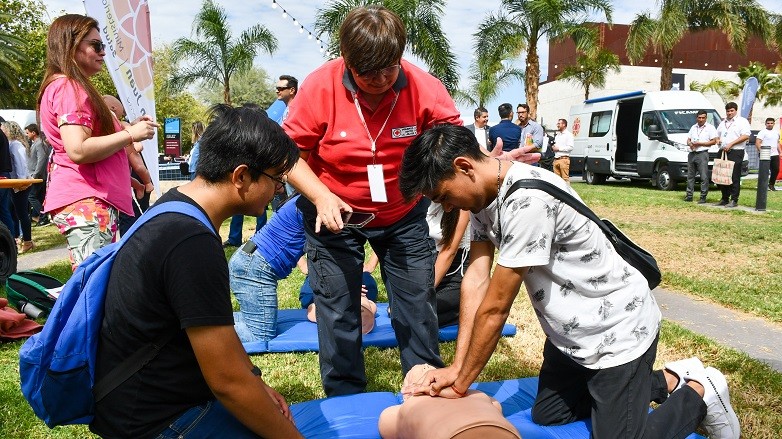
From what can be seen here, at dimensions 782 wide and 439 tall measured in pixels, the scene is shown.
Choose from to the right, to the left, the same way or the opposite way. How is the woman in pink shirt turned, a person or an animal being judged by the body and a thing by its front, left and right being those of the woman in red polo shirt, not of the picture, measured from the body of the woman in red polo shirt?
to the left

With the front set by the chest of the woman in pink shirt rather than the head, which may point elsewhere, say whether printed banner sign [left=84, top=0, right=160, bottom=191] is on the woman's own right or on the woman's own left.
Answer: on the woman's own left

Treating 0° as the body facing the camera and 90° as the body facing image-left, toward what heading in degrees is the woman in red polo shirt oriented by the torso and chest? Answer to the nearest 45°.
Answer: approximately 0°

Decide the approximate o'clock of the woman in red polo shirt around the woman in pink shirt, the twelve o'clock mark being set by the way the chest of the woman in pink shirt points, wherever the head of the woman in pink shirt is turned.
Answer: The woman in red polo shirt is roughly at 1 o'clock from the woman in pink shirt.

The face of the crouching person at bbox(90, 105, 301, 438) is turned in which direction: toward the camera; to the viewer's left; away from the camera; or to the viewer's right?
to the viewer's right

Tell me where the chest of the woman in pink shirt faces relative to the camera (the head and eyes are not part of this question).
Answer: to the viewer's right

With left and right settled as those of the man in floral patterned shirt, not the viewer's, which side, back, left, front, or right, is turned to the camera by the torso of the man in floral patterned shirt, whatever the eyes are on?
left

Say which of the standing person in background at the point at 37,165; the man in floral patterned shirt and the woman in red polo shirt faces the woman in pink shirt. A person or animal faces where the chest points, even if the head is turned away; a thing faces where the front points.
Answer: the man in floral patterned shirt

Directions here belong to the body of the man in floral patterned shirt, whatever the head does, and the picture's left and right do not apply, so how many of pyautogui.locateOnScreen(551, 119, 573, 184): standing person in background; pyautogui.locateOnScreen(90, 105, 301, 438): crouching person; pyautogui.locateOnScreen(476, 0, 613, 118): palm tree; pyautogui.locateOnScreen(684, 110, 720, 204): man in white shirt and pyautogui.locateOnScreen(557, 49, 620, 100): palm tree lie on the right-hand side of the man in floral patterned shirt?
4

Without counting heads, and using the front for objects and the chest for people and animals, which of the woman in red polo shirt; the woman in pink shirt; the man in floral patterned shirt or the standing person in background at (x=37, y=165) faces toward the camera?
the woman in red polo shirt

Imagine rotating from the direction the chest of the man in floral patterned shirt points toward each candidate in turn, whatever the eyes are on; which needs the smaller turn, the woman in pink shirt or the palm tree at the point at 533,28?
the woman in pink shirt
